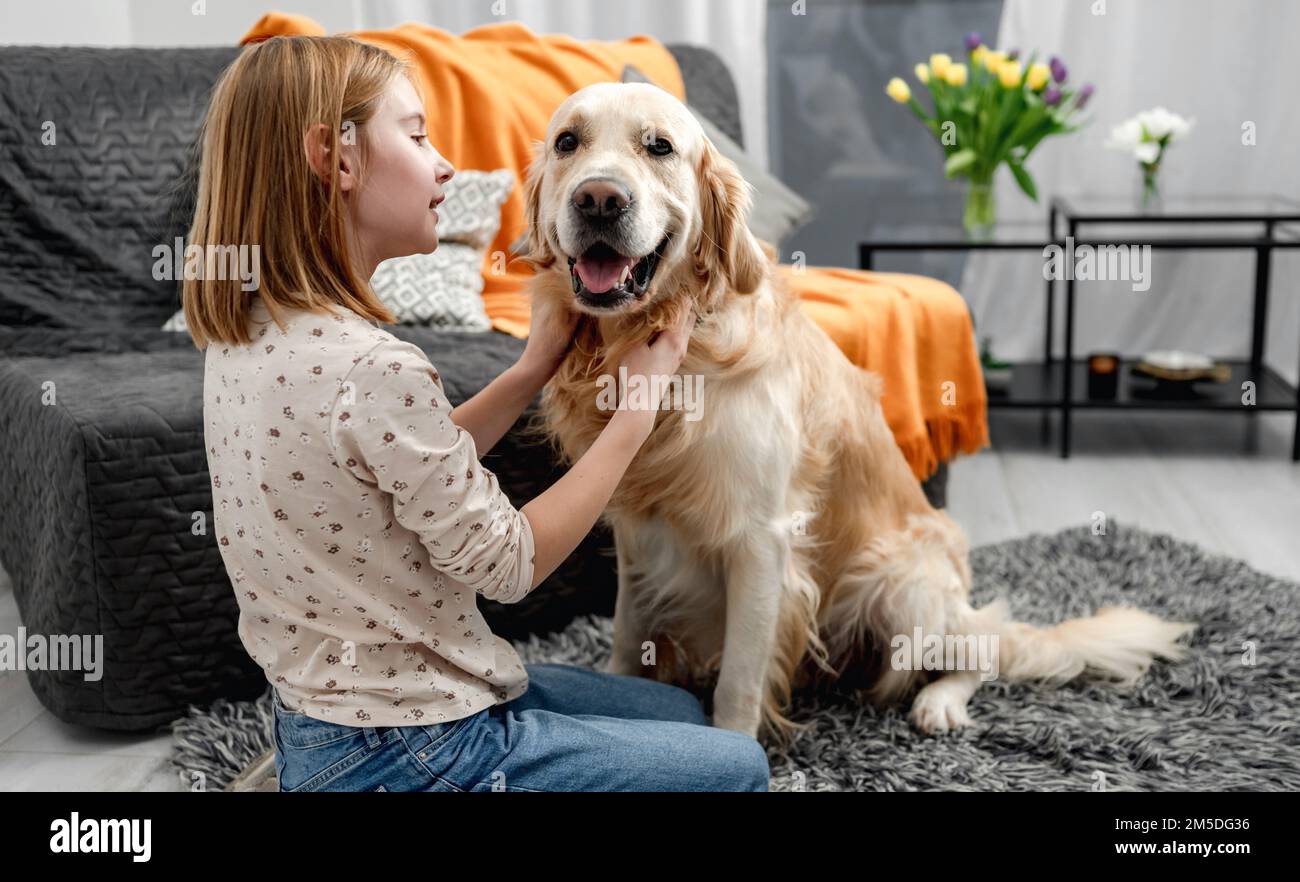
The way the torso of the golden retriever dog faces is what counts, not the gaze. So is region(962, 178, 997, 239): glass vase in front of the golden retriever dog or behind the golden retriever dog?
behind

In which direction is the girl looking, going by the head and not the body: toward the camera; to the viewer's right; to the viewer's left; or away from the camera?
to the viewer's right

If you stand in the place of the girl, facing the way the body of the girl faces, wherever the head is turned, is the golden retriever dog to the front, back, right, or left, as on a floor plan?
front

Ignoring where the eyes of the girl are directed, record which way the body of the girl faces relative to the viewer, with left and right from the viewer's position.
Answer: facing away from the viewer and to the right of the viewer

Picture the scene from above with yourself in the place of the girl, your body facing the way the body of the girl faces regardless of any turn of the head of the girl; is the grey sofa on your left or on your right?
on your left

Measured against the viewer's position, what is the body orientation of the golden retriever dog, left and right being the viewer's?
facing the viewer and to the left of the viewer
